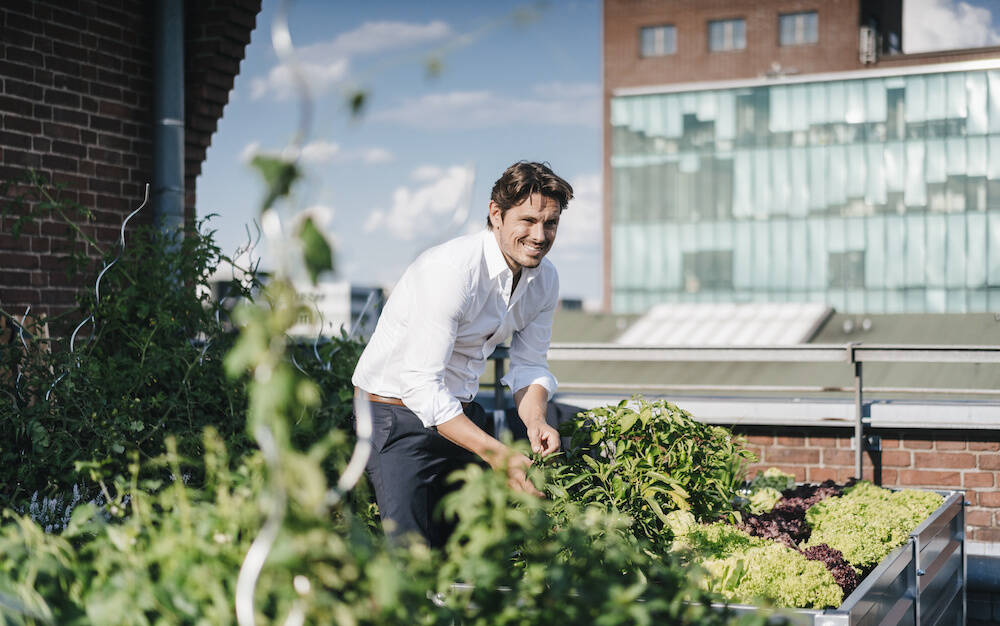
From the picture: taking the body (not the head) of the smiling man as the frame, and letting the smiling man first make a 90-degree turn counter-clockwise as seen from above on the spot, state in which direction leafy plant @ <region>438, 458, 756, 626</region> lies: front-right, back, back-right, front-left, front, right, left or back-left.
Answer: back-right

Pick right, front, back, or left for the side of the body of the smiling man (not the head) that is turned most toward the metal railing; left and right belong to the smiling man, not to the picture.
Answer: left

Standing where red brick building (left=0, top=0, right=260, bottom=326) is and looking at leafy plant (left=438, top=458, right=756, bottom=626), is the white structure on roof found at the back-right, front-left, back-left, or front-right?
back-left

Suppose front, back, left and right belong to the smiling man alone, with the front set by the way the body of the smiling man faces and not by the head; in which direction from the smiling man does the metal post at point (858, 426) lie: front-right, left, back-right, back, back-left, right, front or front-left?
left

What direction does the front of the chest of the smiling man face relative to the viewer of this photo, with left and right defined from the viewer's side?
facing the viewer and to the right of the viewer

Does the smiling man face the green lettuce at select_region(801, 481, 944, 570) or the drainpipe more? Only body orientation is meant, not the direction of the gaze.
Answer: the green lettuce

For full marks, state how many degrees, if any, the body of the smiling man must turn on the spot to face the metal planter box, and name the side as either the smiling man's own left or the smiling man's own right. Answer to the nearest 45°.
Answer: approximately 45° to the smiling man's own left

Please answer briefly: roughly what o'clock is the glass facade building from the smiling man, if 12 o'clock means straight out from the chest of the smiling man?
The glass facade building is roughly at 8 o'clock from the smiling man.

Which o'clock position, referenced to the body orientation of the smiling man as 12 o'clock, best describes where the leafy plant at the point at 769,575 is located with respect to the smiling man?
The leafy plant is roughly at 11 o'clock from the smiling man.

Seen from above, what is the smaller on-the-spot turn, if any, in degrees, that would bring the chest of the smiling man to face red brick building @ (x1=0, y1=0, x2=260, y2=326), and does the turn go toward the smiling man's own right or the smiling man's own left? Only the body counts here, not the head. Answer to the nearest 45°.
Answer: approximately 180°

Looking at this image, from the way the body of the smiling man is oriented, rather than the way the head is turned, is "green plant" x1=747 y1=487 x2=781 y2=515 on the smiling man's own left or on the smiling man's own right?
on the smiling man's own left

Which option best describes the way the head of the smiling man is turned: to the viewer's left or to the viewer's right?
to the viewer's right

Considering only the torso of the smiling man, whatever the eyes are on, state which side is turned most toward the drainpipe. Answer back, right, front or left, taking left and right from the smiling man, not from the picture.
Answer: back

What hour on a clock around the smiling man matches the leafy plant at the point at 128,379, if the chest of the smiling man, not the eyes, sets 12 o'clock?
The leafy plant is roughly at 6 o'clock from the smiling man.
